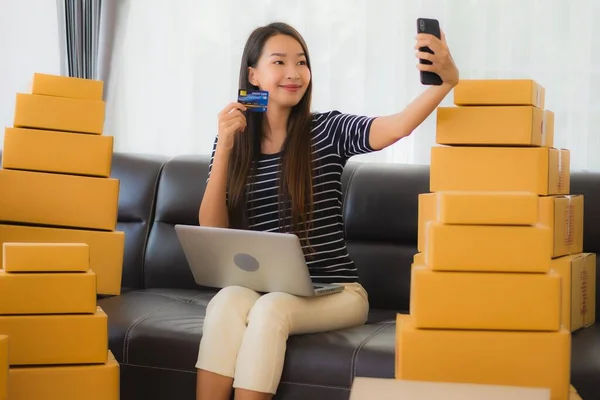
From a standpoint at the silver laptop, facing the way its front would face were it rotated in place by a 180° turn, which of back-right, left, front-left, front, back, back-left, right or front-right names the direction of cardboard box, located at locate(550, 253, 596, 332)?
back-left

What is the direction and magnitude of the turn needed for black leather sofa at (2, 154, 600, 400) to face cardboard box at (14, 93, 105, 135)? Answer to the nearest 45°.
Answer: approximately 90° to its right

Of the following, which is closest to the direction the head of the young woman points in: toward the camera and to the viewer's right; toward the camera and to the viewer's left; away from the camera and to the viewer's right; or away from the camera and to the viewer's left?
toward the camera and to the viewer's right

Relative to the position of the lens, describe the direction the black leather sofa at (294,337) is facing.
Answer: facing the viewer

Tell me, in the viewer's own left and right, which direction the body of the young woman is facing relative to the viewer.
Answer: facing the viewer and to the left of the viewer

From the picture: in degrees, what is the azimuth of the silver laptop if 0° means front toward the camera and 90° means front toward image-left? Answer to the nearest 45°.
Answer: approximately 225°

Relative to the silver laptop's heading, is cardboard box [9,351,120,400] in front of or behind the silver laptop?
behind

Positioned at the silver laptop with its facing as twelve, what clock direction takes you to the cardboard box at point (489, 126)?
The cardboard box is roughly at 2 o'clock from the silver laptop.
